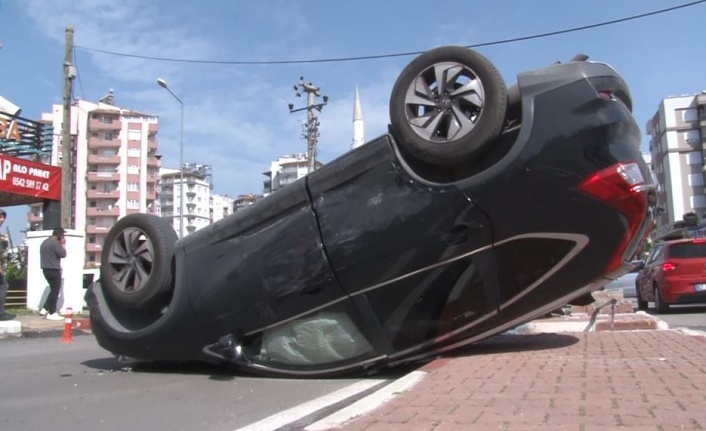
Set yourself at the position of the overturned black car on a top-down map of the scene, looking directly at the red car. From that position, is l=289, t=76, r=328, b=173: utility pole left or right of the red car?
left

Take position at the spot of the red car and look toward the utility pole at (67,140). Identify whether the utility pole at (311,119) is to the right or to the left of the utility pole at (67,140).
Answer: right

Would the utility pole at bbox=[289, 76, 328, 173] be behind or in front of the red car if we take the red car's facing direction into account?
in front

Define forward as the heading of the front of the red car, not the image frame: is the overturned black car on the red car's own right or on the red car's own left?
on the red car's own left

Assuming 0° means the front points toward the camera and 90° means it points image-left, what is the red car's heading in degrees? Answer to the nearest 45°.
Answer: approximately 135°

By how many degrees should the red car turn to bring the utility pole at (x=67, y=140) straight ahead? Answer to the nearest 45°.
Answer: approximately 45° to its left
